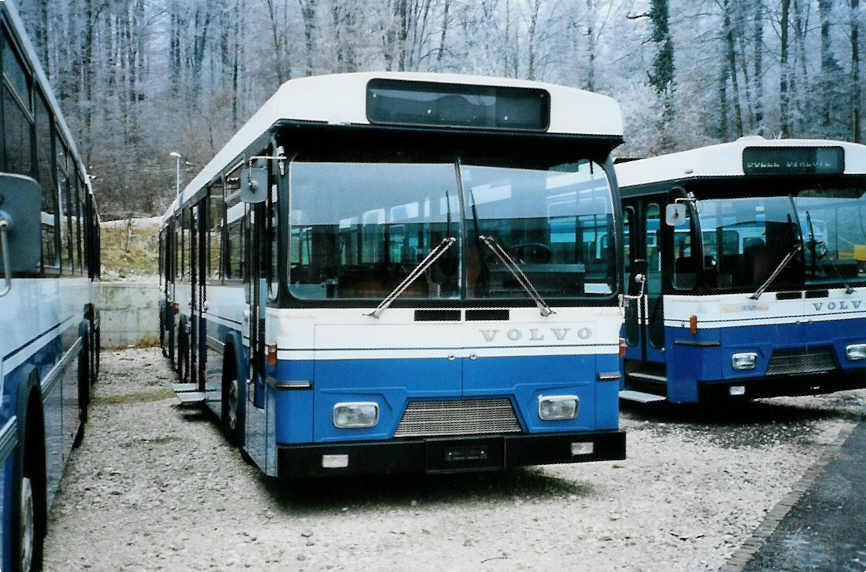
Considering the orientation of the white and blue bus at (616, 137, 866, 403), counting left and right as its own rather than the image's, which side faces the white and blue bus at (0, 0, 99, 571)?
right

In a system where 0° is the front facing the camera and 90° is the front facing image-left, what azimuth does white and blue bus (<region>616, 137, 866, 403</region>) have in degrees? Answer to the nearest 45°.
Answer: approximately 315°

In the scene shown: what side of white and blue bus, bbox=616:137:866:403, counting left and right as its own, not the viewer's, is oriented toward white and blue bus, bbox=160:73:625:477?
right

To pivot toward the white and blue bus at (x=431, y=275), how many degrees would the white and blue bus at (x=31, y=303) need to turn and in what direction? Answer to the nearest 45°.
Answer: approximately 90° to its left

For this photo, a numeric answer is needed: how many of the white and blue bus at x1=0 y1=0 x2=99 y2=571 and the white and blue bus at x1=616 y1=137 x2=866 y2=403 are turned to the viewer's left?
0

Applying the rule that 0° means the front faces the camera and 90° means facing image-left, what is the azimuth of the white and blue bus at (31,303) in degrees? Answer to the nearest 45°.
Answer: approximately 0°

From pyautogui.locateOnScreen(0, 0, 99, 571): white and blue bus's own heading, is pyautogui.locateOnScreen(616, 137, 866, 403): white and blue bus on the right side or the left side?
on its left
